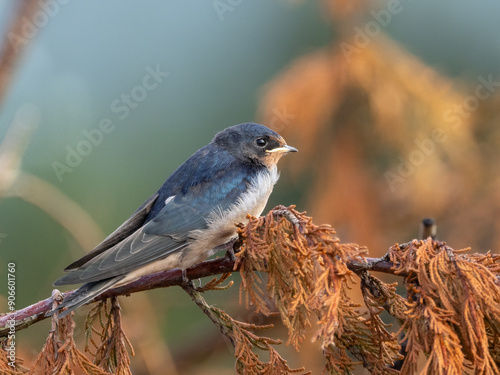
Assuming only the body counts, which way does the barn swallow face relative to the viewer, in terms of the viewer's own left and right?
facing to the right of the viewer
